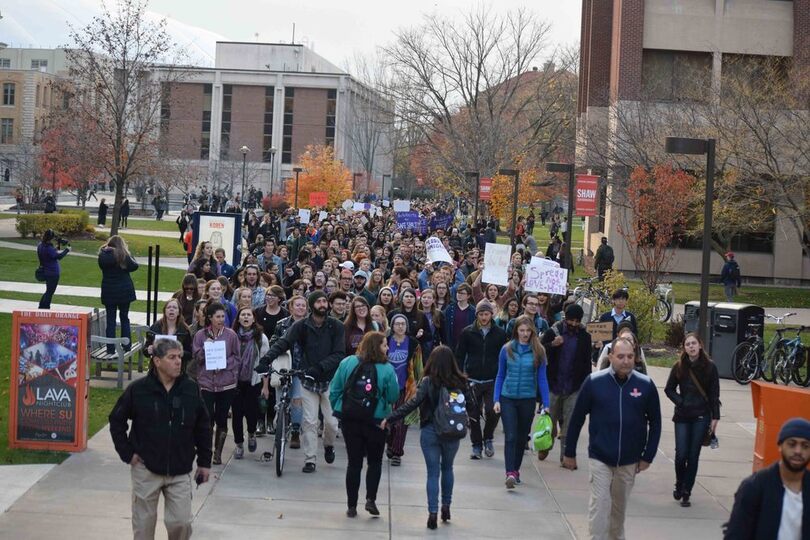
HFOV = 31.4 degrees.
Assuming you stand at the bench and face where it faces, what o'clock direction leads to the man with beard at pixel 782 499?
The man with beard is roughly at 1 o'clock from the bench.

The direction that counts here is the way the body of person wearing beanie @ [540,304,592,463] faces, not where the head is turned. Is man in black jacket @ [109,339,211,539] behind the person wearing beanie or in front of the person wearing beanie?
in front

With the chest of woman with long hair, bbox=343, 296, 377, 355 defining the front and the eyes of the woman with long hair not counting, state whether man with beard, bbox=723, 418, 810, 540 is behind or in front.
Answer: in front

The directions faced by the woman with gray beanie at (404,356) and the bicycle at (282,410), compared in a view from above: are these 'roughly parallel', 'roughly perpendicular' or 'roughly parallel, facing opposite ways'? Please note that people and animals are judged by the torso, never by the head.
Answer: roughly parallel

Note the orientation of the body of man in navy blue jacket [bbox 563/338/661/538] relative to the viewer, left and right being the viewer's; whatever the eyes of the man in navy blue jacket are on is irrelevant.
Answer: facing the viewer

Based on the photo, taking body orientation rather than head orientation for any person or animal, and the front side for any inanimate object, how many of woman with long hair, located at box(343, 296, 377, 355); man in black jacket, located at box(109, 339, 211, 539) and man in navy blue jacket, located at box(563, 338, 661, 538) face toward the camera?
3

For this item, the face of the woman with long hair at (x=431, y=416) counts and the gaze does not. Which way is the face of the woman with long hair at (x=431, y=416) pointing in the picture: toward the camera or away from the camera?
away from the camera

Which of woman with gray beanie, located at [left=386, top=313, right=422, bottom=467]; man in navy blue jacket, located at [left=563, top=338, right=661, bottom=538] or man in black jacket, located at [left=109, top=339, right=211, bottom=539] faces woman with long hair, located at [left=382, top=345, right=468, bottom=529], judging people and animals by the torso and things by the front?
woman with gray beanie, located at [left=386, top=313, right=422, bottom=467]

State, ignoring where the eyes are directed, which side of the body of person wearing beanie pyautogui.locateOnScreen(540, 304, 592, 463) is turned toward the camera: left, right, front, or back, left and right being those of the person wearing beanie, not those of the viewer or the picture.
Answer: front

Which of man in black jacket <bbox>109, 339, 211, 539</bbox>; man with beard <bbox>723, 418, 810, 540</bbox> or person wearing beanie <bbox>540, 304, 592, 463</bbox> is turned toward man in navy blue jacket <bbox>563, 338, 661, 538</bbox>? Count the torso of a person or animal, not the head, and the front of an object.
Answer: the person wearing beanie

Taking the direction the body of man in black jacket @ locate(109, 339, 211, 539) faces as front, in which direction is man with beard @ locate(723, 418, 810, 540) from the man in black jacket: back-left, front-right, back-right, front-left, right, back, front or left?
front-left

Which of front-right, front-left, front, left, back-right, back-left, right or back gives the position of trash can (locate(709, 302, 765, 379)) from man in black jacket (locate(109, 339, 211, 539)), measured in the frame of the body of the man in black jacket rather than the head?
back-left

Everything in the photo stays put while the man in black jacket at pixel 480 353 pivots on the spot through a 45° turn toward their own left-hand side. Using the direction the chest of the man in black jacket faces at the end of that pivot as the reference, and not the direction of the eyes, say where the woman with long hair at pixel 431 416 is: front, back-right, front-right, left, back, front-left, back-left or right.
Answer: front-right

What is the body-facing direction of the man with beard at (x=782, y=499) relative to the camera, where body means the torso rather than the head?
toward the camera
